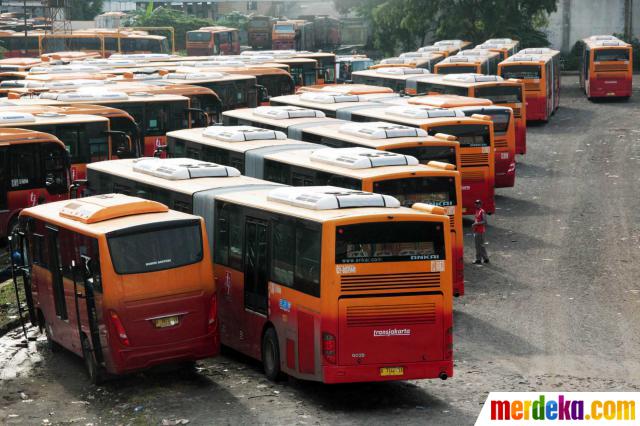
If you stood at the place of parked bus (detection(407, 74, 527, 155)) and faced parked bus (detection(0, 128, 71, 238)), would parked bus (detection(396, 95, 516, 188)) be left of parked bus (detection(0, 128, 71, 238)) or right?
left

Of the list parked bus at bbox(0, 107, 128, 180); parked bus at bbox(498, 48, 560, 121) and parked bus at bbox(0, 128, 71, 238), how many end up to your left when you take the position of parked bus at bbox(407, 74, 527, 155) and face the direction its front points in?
2

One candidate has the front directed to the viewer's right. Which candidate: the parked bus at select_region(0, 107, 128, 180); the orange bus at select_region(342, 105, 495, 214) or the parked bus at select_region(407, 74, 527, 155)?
the parked bus at select_region(0, 107, 128, 180)

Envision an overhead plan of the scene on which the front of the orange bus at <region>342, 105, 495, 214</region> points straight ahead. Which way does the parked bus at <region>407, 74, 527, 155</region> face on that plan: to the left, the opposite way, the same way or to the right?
the same way

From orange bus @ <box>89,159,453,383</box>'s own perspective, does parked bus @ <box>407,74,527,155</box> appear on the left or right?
on its right

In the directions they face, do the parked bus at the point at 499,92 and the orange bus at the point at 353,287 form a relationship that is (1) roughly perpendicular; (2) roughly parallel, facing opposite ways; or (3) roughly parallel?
roughly parallel

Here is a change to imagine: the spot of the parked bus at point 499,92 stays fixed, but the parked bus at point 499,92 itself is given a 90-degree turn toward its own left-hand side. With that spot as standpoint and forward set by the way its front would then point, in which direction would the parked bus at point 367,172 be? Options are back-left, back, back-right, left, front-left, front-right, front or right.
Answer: front-left

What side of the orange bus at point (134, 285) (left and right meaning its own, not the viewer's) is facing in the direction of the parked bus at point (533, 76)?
right

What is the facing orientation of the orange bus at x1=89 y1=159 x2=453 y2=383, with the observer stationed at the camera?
facing away from the viewer and to the left of the viewer

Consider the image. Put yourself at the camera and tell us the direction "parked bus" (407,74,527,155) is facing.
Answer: facing away from the viewer and to the left of the viewer

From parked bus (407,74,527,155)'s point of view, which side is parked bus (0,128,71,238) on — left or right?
on its left

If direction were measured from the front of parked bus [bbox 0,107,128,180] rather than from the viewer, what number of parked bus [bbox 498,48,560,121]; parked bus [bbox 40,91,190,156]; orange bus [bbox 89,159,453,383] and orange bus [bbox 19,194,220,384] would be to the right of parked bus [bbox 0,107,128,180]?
2

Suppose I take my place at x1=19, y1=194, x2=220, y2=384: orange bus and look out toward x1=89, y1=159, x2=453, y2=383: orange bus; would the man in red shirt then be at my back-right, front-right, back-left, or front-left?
front-left

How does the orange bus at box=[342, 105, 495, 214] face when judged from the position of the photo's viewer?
facing away from the viewer and to the left of the viewer

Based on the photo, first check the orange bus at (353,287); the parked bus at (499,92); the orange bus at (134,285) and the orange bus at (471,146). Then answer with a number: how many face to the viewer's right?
0

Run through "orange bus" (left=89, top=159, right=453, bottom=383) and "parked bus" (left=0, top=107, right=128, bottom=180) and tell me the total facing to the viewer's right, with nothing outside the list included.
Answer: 1

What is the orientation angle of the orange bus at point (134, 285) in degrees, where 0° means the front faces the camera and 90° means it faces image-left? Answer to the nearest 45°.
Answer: approximately 135°
